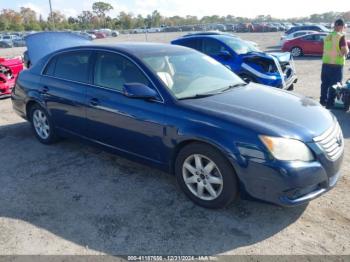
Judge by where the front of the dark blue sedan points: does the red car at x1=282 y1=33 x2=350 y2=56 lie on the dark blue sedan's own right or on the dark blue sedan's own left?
on the dark blue sedan's own left

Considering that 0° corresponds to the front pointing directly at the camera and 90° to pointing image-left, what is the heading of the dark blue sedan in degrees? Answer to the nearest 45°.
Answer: approximately 315°

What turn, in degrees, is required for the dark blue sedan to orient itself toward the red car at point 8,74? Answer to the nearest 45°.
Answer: approximately 180°

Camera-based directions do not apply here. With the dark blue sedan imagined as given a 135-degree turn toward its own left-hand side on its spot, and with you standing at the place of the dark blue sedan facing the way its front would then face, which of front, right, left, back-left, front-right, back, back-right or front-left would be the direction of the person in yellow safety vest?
front-right
